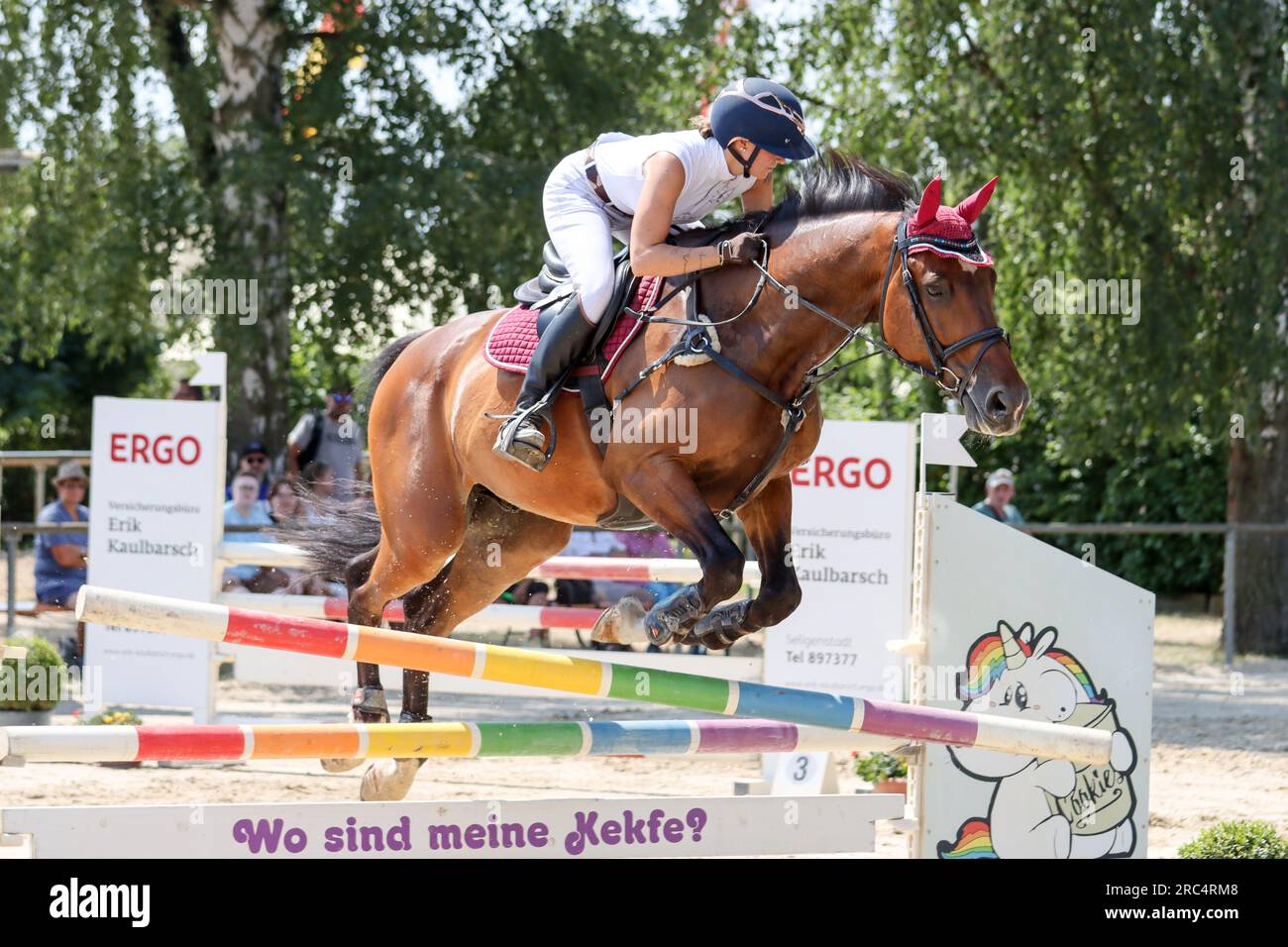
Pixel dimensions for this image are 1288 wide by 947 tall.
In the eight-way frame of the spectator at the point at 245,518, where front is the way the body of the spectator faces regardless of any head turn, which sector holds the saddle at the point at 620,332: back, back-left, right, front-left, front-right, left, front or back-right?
front

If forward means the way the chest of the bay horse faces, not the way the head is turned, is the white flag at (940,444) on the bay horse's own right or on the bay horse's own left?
on the bay horse's own left

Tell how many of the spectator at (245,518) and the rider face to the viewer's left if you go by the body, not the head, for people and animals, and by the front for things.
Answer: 0

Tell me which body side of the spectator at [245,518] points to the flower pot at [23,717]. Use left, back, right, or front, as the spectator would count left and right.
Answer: front

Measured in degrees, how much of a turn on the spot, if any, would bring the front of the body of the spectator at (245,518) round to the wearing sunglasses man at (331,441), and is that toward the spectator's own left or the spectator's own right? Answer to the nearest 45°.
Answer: approximately 135° to the spectator's own left

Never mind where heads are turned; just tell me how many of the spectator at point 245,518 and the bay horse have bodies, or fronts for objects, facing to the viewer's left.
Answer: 0

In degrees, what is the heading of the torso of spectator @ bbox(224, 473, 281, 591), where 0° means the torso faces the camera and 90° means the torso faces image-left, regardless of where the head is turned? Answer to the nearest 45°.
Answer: approximately 0°

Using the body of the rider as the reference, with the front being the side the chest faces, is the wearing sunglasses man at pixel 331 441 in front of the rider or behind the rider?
behind

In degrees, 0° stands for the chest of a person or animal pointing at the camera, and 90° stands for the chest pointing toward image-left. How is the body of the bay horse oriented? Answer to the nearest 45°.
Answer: approximately 315°

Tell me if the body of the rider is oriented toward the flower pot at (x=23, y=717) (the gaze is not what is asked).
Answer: no

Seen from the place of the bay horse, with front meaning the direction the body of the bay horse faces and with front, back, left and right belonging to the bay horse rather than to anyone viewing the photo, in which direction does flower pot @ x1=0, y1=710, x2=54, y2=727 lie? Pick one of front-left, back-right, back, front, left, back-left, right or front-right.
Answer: back

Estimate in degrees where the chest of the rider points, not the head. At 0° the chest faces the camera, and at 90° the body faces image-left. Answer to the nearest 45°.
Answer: approximately 315°

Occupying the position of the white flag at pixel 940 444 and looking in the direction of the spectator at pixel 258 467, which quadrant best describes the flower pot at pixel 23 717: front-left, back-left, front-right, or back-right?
front-left

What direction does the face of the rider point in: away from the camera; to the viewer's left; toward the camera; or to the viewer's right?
to the viewer's right
